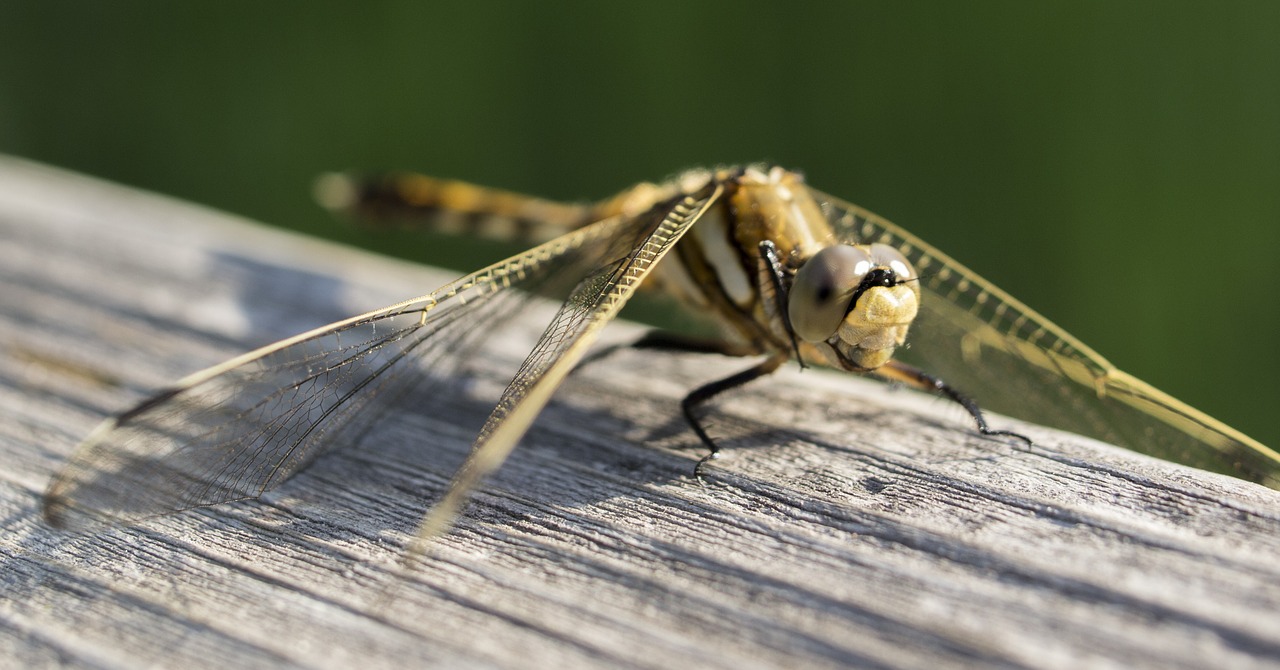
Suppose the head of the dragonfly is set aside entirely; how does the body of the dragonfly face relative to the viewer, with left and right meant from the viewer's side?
facing the viewer and to the right of the viewer
